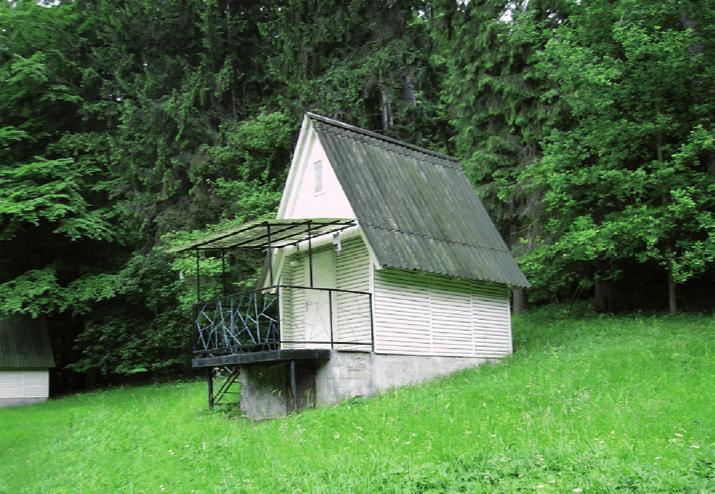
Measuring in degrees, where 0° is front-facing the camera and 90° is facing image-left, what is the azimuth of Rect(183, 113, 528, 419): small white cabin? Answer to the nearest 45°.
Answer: approximately 45°

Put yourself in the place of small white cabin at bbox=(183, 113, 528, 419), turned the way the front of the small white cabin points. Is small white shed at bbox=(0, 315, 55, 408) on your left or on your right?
on your right
